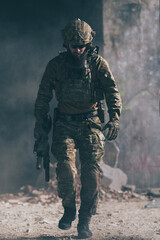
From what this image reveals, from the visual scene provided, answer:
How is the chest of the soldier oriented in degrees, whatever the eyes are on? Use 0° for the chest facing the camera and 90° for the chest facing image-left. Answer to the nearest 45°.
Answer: approximately 0°
